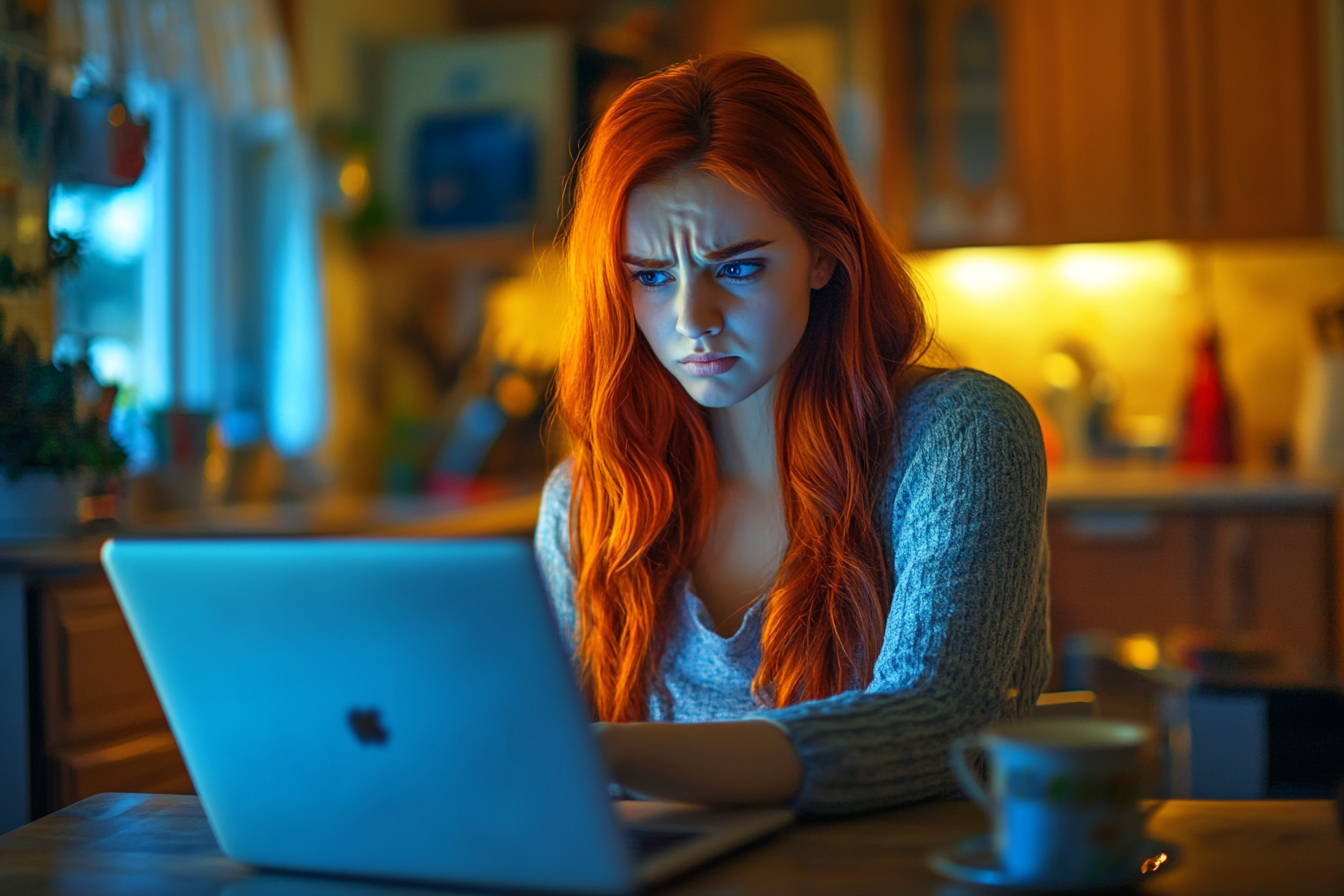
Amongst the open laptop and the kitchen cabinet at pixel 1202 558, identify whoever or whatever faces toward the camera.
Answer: the kitchen cabinet

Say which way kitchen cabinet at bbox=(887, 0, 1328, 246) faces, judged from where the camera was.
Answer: facing the viewer

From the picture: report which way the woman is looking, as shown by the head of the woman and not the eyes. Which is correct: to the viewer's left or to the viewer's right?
to the viewer's left

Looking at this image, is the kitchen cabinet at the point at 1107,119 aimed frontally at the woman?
yes

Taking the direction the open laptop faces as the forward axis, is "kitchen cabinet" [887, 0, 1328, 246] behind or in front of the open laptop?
in front

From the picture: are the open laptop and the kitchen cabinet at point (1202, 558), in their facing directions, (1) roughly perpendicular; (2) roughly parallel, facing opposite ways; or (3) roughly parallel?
roughly parallel, facing opposite ways

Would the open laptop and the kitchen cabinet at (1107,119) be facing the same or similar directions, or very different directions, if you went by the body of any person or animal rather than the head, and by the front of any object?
very different directions

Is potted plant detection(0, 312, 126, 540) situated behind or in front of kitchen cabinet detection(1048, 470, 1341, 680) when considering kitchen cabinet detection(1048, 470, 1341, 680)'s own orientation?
in front

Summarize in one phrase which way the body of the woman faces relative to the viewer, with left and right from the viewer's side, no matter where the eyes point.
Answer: facing the viewer and to the left of the viewer

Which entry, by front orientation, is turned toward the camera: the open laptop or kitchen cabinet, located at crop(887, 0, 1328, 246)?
the kitchen cabinet

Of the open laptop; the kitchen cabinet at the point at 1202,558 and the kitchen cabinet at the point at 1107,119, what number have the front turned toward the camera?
2

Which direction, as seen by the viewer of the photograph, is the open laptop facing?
facing away from the viewer and to the right of the viewer

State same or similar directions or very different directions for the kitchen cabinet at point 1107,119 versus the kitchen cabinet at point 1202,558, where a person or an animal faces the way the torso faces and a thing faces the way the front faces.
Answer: same or similar directions

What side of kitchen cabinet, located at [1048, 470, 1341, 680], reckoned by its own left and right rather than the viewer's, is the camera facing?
front
